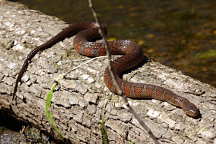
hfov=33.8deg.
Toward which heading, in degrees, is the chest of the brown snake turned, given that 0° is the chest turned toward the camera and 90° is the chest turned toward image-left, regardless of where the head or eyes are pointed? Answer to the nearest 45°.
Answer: approximately 315°
